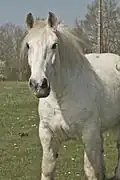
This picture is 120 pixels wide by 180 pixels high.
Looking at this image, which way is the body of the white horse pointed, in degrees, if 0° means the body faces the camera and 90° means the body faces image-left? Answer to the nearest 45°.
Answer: approximately 45°
